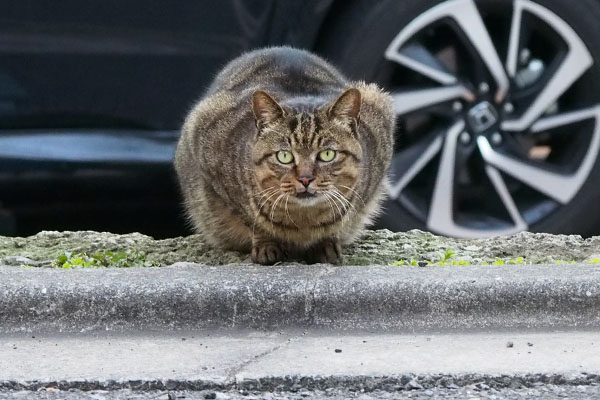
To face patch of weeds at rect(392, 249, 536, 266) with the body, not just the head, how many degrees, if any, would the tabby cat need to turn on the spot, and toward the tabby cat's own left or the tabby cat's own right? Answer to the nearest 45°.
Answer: approximately 90° to the tabby cat's own left

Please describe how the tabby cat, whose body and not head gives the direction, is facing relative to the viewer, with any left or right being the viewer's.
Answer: facing the viewer
